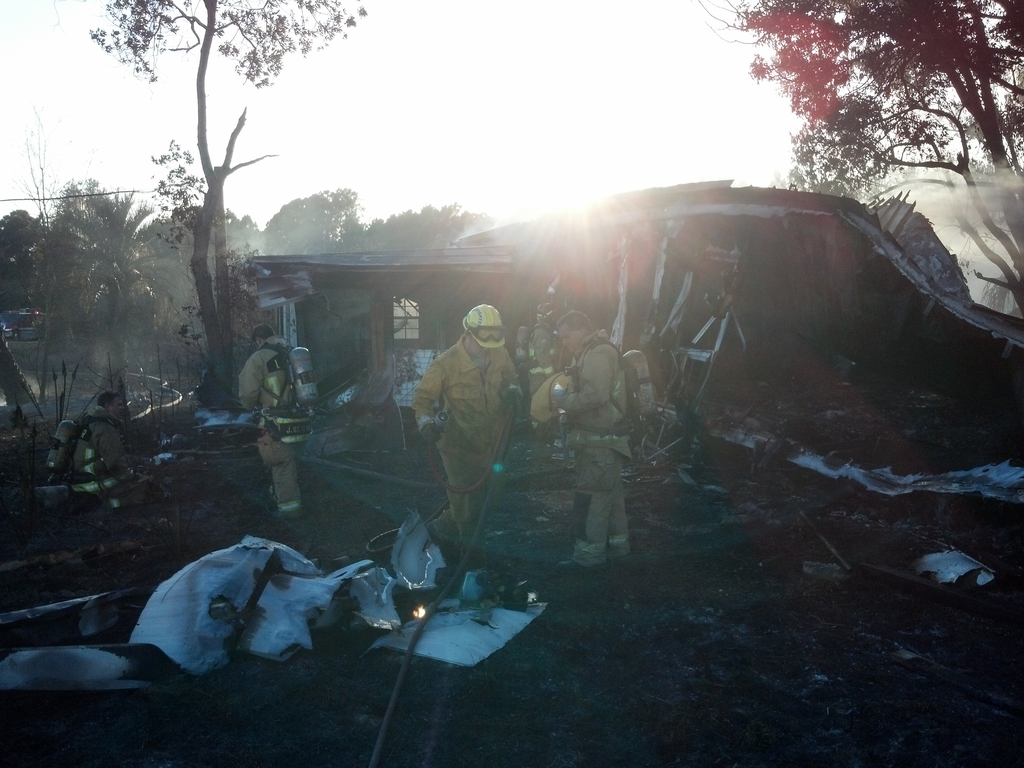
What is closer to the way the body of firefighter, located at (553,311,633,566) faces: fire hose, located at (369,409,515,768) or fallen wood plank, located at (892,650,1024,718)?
the fire hose

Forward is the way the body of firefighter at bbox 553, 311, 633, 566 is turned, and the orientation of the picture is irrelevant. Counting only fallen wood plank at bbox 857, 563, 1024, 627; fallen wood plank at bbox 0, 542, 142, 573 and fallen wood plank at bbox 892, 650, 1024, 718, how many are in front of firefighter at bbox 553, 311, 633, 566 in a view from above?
1

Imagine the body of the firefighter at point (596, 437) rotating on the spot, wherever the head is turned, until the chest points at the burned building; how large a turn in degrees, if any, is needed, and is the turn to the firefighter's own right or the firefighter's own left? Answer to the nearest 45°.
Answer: approximately 90° to the firefighter's own right

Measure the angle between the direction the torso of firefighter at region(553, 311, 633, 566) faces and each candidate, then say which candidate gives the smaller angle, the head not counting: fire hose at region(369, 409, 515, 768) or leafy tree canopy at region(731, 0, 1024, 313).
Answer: the fire hose

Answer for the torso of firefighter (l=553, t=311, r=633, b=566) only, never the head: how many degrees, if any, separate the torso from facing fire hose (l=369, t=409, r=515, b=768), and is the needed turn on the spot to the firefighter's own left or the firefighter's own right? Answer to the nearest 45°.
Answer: approximately 45° to the firefighter's own left

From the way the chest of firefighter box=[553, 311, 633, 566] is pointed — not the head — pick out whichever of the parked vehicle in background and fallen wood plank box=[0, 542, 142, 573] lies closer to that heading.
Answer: the fallen wood plank

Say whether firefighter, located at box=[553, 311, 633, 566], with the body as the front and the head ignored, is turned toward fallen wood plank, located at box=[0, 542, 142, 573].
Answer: yes

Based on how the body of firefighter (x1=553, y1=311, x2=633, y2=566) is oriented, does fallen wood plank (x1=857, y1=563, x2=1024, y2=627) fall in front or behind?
behind

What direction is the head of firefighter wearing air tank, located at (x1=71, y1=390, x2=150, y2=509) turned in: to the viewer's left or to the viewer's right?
to the viewer's right

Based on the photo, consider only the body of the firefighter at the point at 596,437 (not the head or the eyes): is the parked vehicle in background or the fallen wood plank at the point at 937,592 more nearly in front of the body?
the parked vehicle in background

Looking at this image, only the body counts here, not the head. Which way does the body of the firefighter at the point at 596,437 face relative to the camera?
to the viewer's left

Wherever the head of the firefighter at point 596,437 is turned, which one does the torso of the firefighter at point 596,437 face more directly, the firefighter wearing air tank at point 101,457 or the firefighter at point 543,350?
the firefighter wearing air tank

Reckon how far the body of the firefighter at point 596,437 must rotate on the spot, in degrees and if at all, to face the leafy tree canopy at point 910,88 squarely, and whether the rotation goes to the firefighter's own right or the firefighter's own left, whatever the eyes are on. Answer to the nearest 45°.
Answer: approximately 135° to the firefighter's own right
